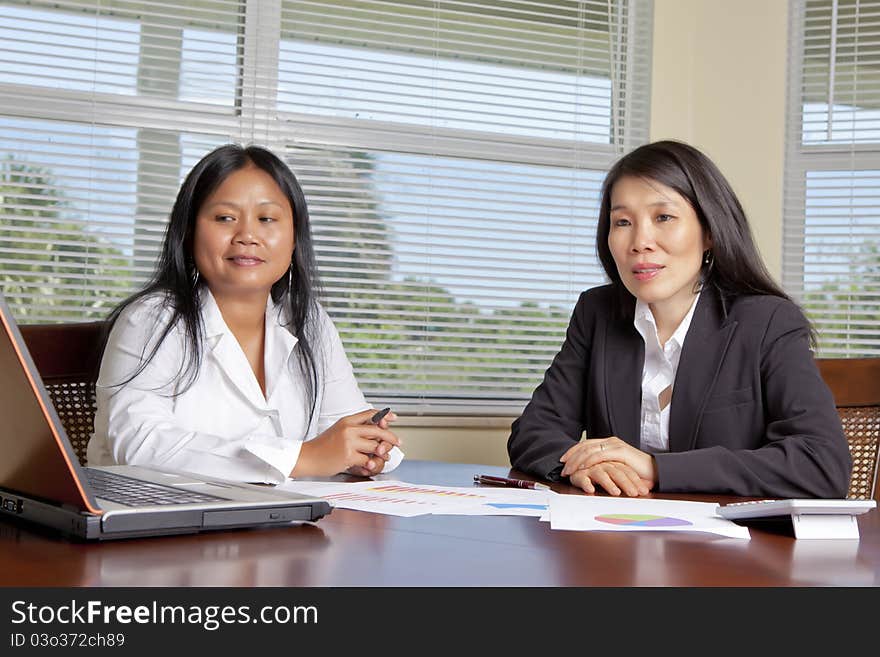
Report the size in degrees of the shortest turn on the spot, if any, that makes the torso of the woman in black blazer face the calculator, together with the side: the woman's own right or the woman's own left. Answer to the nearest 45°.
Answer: approximately 45° to the woman's own left

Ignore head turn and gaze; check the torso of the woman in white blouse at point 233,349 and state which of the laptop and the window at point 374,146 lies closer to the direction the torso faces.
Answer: the laptop

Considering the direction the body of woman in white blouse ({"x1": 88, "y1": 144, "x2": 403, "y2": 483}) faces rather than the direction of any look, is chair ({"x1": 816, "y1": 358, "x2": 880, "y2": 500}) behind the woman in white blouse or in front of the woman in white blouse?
in front

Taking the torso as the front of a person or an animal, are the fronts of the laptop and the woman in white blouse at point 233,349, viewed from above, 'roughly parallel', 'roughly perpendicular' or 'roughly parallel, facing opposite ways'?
roughly perpendicular

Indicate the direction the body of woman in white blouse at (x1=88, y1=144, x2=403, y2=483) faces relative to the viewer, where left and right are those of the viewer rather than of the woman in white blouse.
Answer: facing the viewer and to the right of the viewer

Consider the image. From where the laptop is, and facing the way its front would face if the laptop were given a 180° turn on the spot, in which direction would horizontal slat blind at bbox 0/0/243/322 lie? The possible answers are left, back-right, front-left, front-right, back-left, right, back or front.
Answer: back-right

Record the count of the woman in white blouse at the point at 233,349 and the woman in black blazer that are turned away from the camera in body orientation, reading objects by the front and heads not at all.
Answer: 0

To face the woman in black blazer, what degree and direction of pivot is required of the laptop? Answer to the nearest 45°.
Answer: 0° — it already faces them

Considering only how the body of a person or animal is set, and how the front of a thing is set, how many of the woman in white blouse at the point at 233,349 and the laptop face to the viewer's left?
0

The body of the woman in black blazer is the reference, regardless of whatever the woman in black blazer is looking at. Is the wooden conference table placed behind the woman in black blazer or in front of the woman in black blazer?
in front

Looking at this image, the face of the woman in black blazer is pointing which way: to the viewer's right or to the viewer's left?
to the viewer's left

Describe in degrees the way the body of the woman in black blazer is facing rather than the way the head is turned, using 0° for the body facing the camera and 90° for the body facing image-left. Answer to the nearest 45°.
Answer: approximately 45°

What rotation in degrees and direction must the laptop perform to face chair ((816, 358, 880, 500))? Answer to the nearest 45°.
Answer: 0° — it already faces it

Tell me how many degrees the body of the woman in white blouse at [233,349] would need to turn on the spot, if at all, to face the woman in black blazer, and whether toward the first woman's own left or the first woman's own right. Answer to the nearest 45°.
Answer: approximately 45° to the first woman's own left
